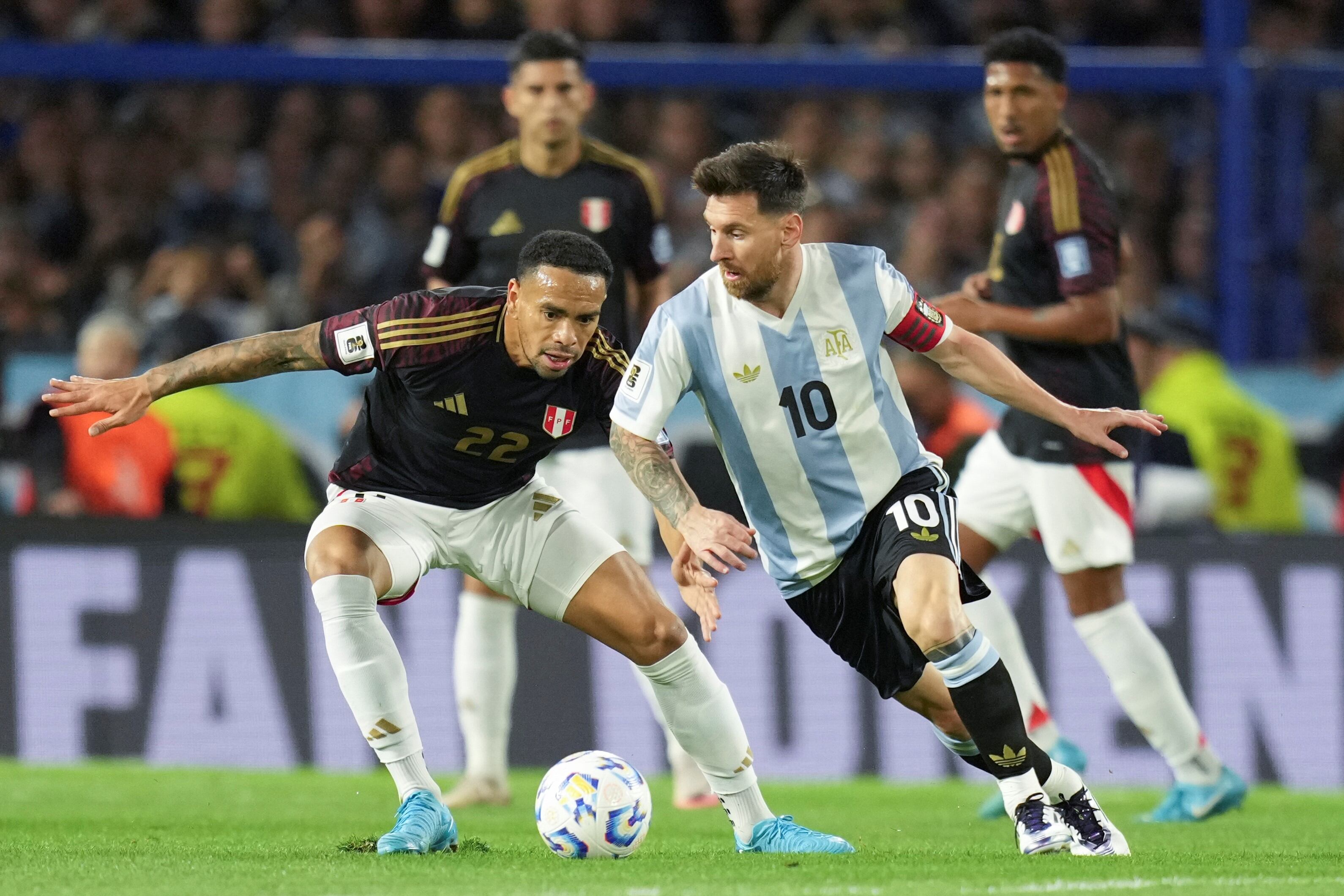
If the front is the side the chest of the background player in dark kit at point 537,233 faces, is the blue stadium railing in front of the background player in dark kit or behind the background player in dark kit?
behind

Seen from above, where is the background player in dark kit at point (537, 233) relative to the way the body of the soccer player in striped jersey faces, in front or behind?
behind

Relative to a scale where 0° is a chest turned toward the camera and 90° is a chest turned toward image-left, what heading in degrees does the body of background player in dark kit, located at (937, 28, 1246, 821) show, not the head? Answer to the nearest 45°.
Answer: approximately 45°

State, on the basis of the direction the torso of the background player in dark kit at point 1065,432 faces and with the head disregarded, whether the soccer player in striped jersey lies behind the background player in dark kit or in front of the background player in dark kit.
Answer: in front

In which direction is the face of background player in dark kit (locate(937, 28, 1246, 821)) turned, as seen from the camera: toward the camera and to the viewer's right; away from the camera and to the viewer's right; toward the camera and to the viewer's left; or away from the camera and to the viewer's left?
toward the camera and to the viewer's left

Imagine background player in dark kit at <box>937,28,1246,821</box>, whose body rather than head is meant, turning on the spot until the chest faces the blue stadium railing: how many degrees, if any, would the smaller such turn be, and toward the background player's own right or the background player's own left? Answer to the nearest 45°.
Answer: approximately 135° to the background player's own right

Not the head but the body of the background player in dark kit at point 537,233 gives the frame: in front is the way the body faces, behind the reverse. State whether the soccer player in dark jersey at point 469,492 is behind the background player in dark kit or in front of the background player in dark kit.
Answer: in front
